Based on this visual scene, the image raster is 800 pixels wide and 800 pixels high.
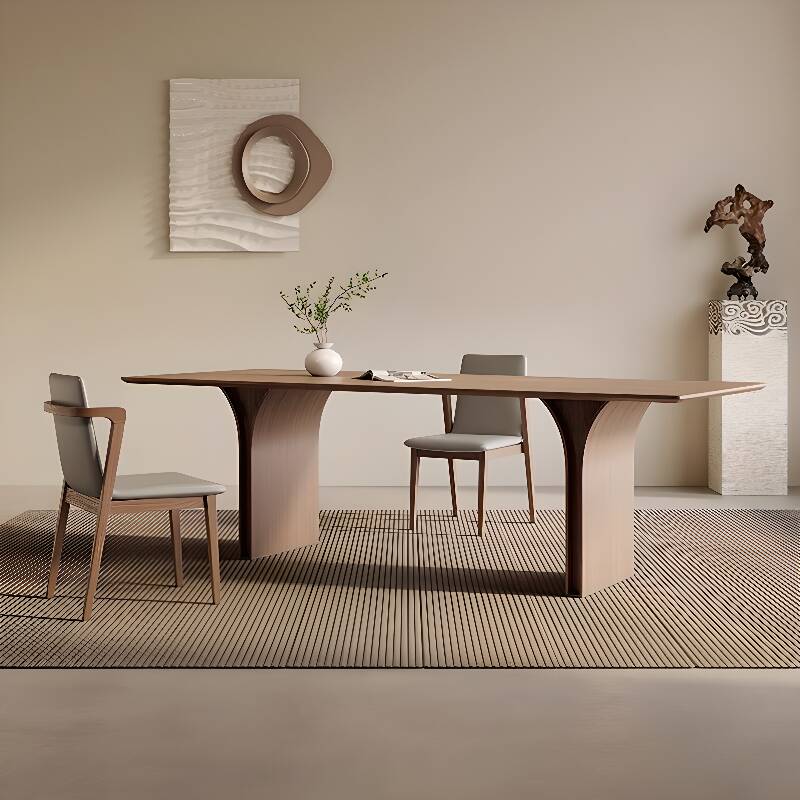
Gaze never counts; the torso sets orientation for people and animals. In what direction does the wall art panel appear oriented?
toward the camera

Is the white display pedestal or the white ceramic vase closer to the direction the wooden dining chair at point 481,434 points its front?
the white ceramic vase

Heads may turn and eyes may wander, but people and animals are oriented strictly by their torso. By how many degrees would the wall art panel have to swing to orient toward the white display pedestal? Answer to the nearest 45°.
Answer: approximately 90° to its left

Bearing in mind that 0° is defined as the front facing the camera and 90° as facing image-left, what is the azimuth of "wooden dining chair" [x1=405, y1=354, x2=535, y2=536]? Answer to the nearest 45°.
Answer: approximately 45°

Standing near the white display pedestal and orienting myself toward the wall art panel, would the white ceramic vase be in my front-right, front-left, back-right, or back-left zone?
front-left

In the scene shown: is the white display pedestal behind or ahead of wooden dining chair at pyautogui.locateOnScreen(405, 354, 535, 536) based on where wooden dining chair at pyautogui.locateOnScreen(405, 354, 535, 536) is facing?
behind

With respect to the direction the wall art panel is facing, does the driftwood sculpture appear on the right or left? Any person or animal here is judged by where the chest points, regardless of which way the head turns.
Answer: on its left

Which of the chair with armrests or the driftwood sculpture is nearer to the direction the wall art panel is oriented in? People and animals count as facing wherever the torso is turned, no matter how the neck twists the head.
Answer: the chair with armrests

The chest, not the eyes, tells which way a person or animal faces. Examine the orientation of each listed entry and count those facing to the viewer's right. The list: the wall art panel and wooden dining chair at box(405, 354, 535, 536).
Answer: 0

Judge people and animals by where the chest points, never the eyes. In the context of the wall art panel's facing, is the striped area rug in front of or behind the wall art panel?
in front

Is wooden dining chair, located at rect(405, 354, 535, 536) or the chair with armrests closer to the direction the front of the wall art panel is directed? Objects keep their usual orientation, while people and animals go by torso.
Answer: the chair with armrests

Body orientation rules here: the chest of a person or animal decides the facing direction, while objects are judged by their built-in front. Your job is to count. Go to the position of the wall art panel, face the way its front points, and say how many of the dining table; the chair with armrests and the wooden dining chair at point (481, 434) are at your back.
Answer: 0

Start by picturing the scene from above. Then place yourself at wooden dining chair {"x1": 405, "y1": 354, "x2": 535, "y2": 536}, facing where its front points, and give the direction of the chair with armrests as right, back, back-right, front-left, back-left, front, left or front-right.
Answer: front

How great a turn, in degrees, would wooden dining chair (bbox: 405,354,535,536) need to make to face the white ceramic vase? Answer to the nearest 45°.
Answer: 0° — it already faces it

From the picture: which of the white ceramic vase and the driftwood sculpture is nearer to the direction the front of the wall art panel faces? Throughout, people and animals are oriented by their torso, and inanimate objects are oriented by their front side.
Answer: the white ceramic vase
